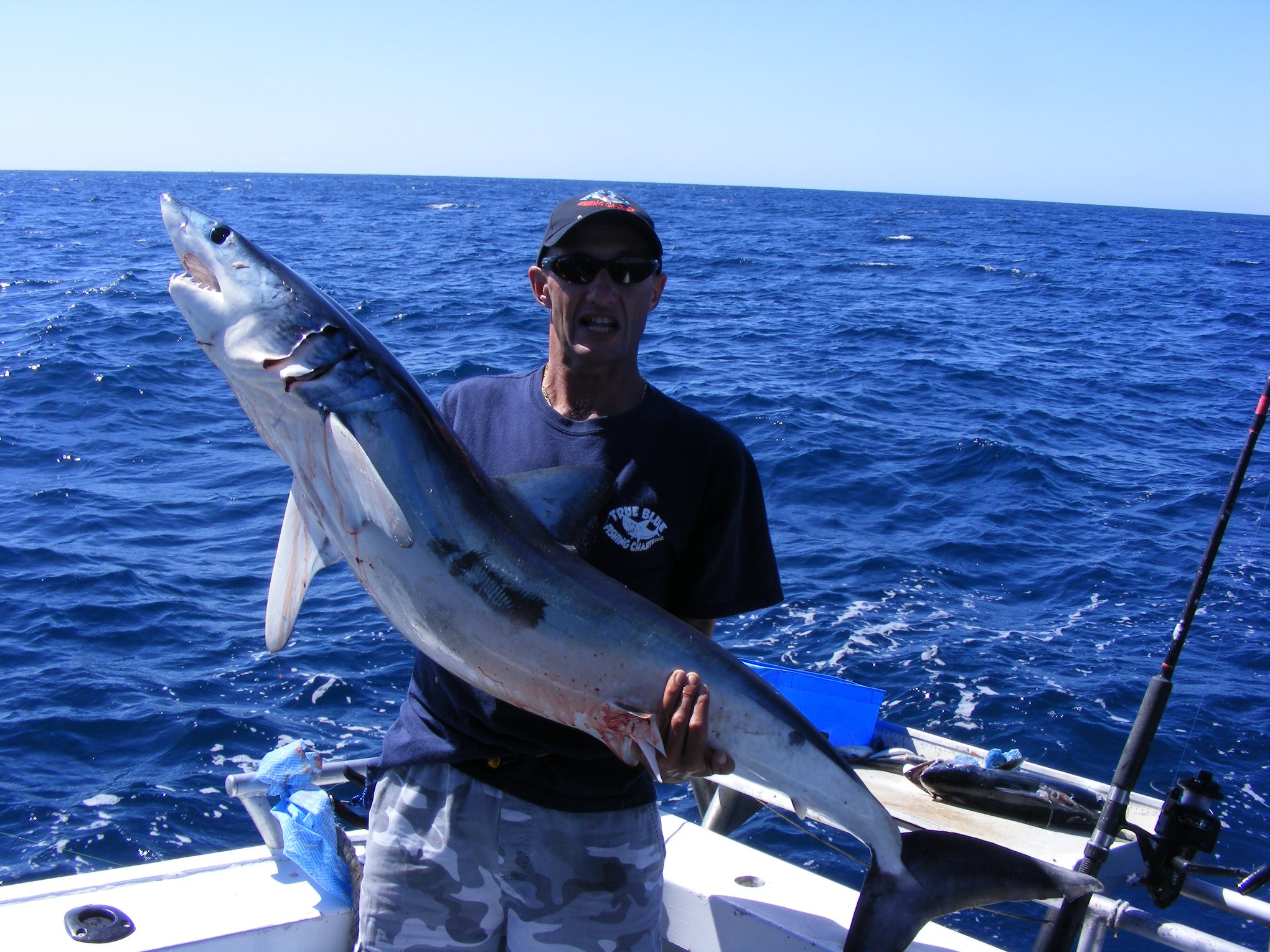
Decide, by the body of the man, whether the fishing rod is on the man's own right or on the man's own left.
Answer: on the man's own left

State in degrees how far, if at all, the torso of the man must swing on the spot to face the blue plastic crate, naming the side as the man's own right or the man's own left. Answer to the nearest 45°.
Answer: approximately 135° to the man's own left

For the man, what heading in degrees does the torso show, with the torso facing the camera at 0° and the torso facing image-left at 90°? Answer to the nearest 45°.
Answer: approximately 0°

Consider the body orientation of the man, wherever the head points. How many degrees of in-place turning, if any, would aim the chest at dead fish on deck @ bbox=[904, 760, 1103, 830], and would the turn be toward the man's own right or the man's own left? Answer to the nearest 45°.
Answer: approximately 135° to the man's own left

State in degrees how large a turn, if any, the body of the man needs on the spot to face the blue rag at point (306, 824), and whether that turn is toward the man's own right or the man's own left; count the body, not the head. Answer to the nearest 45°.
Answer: approximately 135° to the man's own right

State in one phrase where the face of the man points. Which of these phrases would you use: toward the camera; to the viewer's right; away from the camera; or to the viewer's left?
toward the camera

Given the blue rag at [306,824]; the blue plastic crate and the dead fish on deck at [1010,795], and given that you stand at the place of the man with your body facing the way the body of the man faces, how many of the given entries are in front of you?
0
